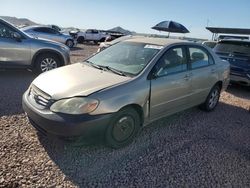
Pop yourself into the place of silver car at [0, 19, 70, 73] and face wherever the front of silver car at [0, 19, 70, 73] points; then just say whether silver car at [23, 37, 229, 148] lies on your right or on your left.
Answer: on your right

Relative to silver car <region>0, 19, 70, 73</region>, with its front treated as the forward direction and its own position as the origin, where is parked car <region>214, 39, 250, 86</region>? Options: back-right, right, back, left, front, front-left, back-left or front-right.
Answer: front

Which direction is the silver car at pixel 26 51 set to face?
to the viewer's right

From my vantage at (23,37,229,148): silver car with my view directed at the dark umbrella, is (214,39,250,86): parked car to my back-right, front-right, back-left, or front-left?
front-right

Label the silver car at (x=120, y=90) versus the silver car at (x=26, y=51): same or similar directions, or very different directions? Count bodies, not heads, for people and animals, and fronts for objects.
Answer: very different directions

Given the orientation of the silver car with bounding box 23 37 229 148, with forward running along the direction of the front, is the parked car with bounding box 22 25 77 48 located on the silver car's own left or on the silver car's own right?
on the silver car's own right

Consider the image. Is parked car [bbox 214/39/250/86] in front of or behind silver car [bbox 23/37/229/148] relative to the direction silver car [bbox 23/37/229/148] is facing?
behind

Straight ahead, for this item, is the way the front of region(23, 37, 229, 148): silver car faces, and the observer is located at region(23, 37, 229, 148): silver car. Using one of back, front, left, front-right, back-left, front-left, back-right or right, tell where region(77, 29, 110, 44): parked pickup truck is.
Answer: back-right

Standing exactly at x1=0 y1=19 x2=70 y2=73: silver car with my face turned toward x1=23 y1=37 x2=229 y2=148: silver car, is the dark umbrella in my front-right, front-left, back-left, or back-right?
back-left

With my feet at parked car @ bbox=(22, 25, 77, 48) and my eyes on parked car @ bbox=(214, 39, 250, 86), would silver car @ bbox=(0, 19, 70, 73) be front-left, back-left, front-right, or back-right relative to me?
front-right

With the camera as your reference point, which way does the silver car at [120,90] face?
facing the viewer and to the left of the viewer
